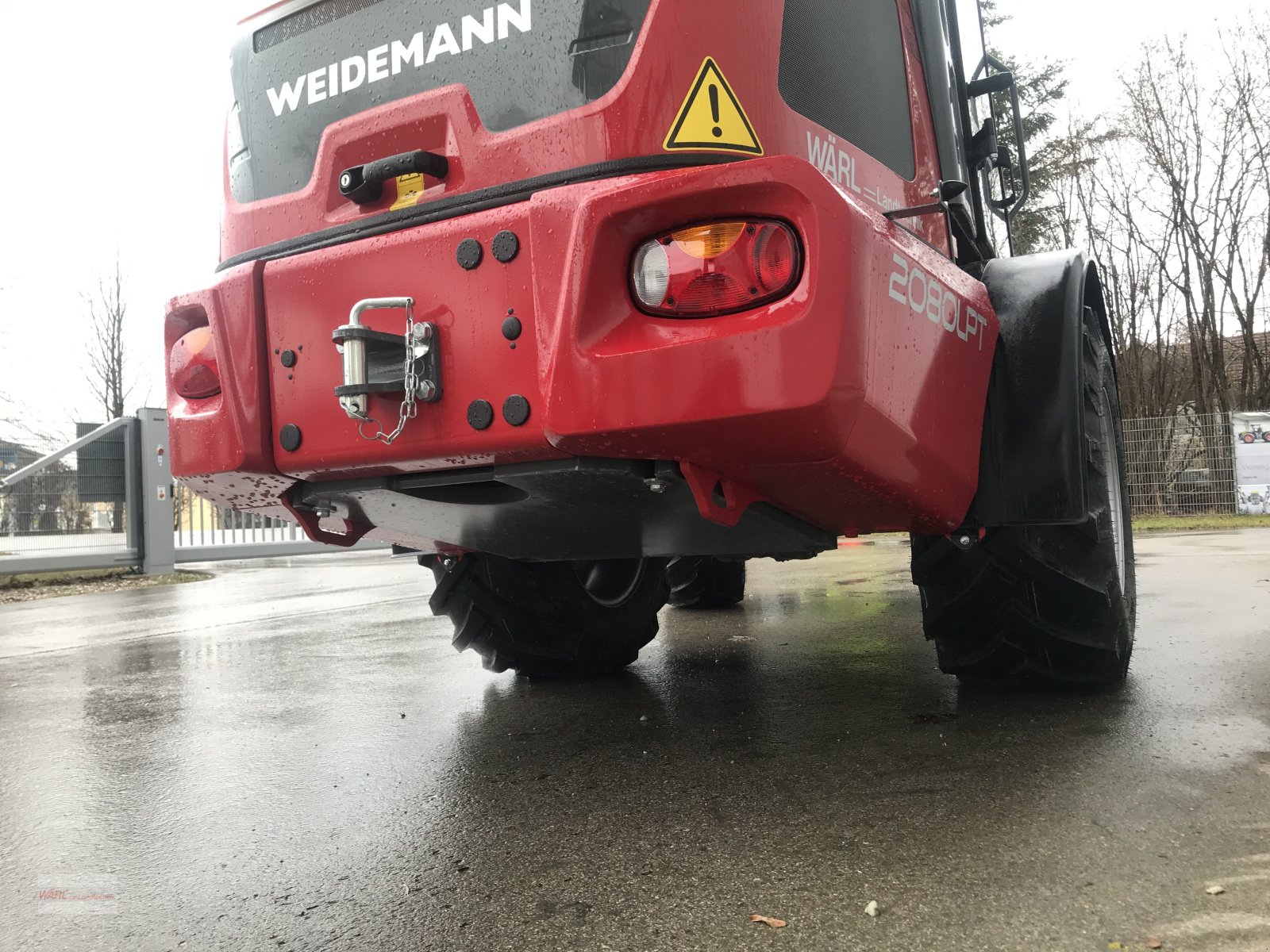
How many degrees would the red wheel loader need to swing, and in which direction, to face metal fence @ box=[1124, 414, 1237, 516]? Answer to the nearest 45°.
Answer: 0° — it already faces it

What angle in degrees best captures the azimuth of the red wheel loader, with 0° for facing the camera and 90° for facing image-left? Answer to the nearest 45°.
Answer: approximately 225°

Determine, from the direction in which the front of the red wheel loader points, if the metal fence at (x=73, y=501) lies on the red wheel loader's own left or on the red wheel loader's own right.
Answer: on the red wheel loader's own left

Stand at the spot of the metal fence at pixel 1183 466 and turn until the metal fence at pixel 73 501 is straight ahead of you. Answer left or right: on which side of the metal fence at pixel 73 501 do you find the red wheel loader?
left
